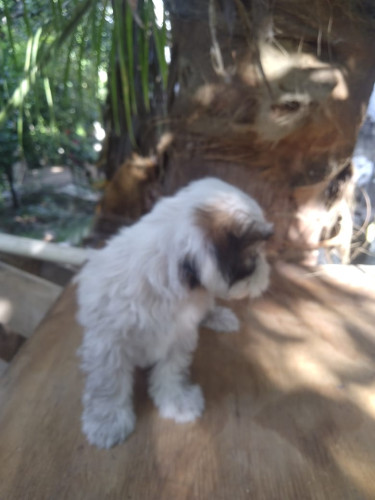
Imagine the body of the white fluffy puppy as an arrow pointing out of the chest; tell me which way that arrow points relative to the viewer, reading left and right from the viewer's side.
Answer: facing to the right of the viewer

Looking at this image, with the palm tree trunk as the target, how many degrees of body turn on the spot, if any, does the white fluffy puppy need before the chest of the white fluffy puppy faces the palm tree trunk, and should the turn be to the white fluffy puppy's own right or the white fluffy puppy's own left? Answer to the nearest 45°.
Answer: approximately 45° to the white fluffy puppy's own left
